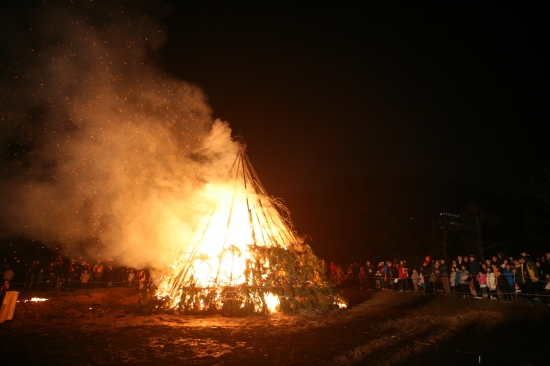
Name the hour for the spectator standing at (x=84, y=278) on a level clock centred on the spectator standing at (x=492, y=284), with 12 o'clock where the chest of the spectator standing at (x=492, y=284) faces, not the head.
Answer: the spectator standing at (x=84, y=278) is roughly at 1 o'clock from the spectator standing at (x=492, y=284).

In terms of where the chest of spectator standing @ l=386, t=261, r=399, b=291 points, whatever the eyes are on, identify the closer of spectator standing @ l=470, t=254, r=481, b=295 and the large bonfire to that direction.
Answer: the large bonfire

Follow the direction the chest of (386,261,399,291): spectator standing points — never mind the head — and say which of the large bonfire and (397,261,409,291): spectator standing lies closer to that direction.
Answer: the large bonfire

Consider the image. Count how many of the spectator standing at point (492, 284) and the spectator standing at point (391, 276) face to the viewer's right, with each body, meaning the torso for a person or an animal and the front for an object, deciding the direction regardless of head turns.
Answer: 0

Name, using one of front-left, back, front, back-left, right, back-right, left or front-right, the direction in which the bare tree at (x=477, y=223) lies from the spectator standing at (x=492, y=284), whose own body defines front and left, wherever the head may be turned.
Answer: back-right

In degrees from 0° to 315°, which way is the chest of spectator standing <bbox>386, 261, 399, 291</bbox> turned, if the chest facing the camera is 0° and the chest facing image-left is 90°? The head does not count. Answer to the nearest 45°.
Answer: approximately 45°

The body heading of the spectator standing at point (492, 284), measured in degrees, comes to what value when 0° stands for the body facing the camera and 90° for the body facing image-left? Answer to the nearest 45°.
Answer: approximately 45°

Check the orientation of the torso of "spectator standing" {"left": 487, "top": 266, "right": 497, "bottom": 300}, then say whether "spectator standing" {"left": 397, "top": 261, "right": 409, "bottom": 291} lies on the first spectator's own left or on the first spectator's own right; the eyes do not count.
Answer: on the first spectator's own right
